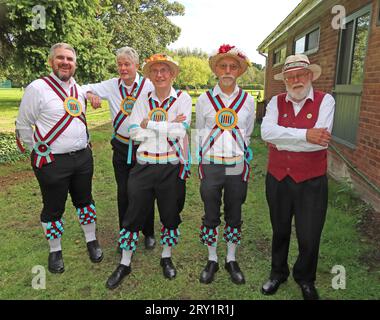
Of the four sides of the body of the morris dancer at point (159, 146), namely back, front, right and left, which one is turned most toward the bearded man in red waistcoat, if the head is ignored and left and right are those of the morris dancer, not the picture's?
left

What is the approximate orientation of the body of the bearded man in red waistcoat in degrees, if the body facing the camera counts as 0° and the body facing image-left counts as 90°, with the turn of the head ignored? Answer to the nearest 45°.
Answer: approximately 0°

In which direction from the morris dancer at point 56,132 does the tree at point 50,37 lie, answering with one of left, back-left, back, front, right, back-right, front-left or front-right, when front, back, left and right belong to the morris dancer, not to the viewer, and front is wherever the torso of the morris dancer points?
back-left

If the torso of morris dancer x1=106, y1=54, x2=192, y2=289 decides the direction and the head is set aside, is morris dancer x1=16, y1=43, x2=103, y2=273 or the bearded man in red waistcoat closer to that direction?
the bearded man in red waistcoat

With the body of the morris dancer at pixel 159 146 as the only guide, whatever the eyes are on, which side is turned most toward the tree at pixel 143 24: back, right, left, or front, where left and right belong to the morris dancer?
back

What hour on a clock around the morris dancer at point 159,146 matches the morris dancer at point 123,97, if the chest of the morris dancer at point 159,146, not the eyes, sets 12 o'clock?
the morris dancer at point 123,97 is roughly at 5 o'clock from the morris dancer at point 159,146.

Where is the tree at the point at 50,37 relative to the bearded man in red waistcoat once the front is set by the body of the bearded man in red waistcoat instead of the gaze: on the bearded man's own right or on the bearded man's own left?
on the bearded man's own right
